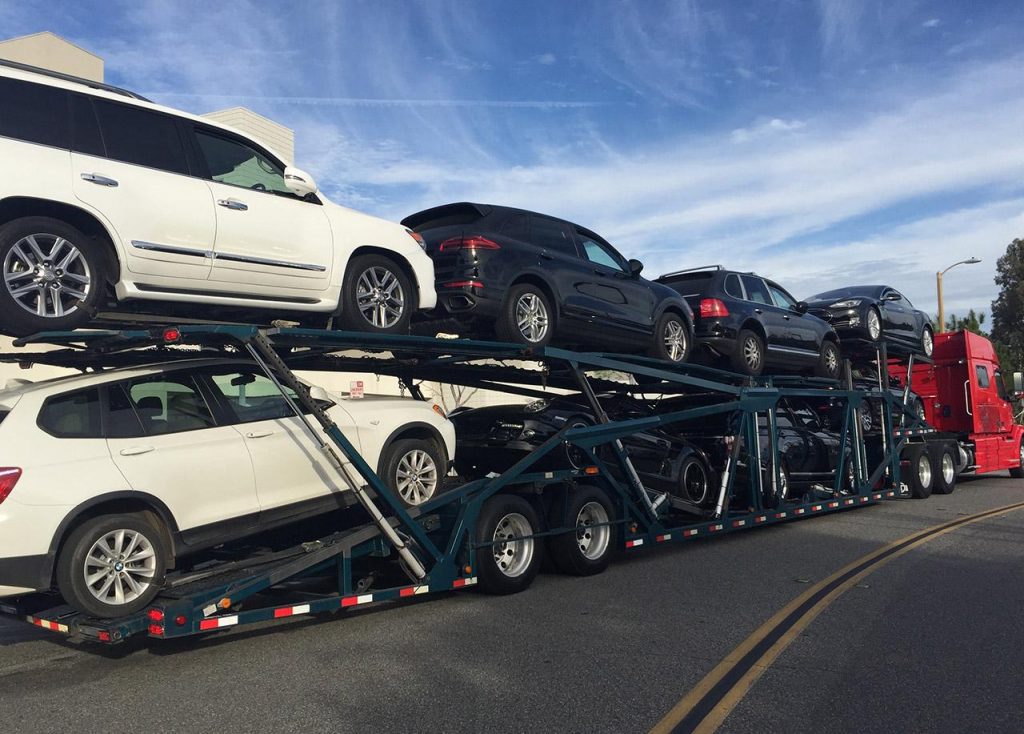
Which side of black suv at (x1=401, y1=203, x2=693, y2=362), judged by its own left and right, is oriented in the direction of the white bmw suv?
back

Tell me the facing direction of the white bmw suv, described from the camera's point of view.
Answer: facing away from the viewer and to the right of the viewer

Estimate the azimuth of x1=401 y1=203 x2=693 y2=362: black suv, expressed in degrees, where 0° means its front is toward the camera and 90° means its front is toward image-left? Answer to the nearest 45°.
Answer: approximately 225°

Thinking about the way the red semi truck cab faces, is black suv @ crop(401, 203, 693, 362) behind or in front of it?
behind

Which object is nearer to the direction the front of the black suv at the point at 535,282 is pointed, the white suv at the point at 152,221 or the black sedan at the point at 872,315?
the black sedan

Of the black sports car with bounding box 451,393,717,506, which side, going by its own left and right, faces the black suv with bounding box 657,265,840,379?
back

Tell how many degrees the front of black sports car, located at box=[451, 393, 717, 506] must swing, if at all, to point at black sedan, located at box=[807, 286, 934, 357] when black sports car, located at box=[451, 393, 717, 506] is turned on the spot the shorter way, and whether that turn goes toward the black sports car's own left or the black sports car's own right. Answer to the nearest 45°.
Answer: approximately 180°

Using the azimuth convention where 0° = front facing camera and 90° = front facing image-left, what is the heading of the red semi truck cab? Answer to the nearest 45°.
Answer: approximately 225°

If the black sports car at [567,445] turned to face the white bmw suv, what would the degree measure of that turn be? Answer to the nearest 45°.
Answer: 0° — it already faces it

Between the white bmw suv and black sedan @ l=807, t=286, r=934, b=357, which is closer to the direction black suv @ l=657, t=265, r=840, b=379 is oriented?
the black sedan

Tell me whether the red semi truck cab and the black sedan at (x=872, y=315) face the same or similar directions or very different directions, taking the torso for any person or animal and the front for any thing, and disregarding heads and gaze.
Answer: very different directions

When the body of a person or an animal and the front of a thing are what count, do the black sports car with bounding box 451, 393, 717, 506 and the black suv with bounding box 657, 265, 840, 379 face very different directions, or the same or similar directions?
very different directions

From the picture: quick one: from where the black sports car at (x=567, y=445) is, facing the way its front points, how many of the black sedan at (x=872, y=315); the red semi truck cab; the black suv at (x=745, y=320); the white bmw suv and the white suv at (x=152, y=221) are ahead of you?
2

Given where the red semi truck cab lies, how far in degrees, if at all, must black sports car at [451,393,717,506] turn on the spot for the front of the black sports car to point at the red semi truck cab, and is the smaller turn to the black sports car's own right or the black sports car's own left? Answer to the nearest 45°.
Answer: approximately 180°

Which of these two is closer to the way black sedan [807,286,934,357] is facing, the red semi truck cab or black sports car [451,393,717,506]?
the black sports car
